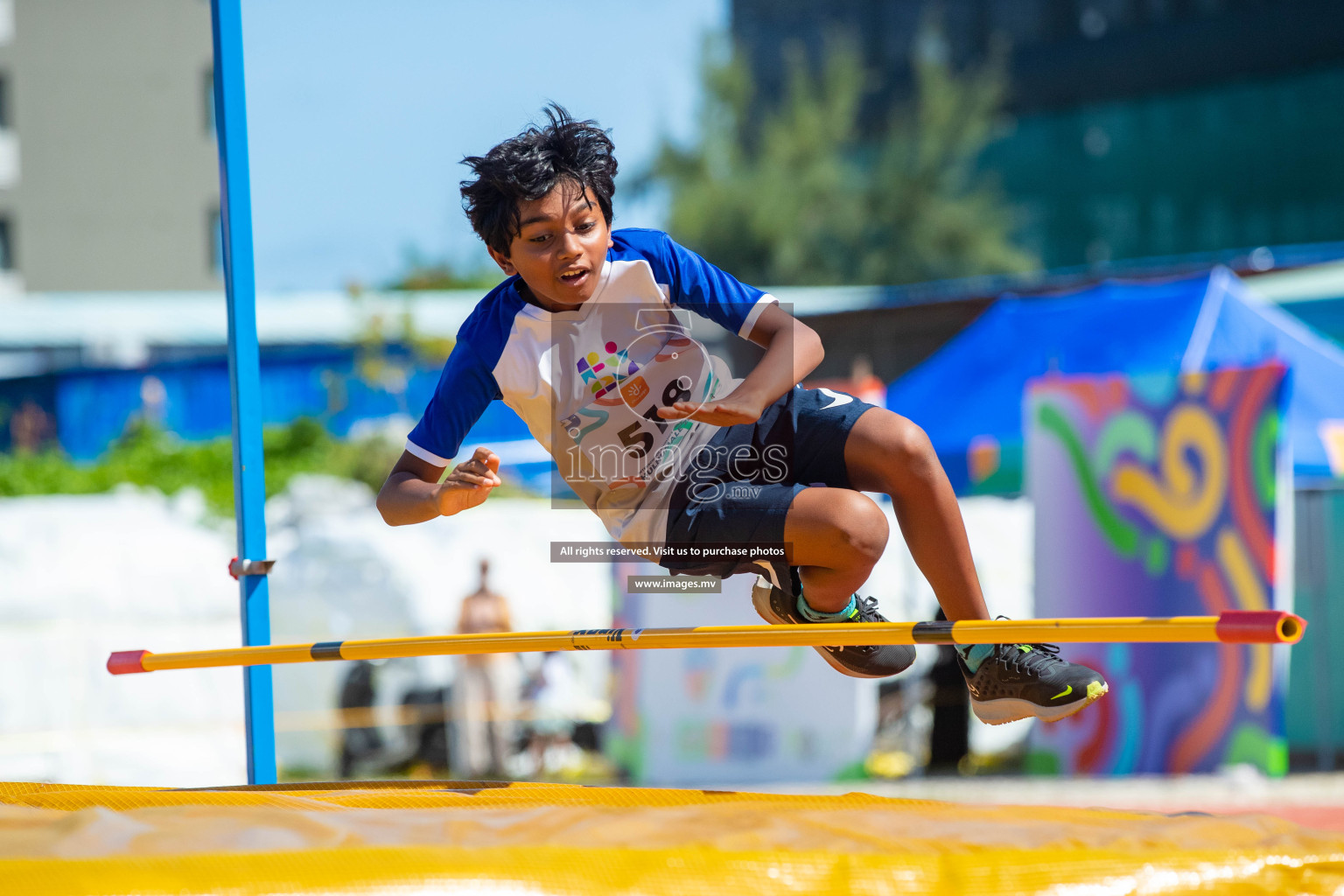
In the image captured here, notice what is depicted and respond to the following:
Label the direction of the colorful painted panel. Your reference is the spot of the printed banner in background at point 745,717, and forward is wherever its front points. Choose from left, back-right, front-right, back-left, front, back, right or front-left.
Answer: left

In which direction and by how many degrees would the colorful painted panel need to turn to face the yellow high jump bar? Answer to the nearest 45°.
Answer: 0° — it already faces it

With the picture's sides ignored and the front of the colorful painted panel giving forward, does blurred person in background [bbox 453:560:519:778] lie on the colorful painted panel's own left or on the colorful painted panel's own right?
on the colorful painted panel's own right

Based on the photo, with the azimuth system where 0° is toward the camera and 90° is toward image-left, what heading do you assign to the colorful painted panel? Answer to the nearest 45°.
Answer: approximately 0°

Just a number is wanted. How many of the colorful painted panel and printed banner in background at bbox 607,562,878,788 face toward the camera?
2

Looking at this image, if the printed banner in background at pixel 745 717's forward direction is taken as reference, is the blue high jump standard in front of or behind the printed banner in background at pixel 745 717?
in front

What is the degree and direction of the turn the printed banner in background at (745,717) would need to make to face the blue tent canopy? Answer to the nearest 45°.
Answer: approximately 135° to its left

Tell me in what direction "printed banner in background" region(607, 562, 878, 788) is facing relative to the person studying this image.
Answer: facing the viewer

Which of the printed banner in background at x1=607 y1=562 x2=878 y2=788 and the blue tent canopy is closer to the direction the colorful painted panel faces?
the printed banner in background

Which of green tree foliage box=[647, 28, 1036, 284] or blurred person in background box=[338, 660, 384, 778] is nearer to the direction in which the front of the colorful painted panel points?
the blurred person in background

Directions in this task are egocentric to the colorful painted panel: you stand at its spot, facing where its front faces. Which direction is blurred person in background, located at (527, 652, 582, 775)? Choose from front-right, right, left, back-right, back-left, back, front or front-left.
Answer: right

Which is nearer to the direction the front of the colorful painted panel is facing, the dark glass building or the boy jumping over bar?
the boy jumping over bar

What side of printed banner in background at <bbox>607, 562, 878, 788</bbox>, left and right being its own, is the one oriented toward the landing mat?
front

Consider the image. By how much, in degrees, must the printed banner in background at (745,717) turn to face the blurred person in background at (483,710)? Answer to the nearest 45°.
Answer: approximately 90° to its right
